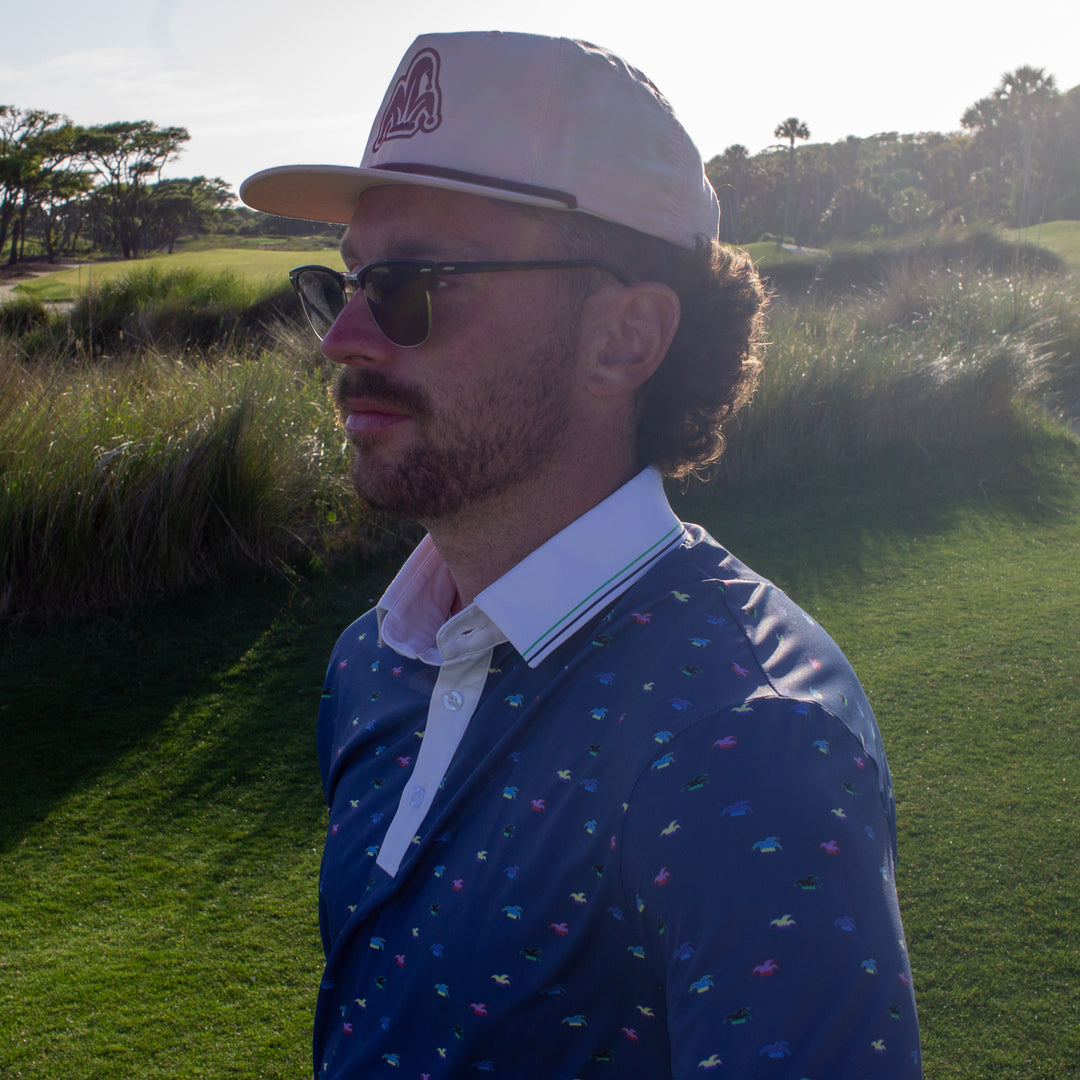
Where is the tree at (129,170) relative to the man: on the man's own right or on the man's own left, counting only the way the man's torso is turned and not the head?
on the man's own right

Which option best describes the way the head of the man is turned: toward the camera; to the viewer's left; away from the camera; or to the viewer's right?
to the viewer's left

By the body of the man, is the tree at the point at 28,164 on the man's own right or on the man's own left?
on the man's own right

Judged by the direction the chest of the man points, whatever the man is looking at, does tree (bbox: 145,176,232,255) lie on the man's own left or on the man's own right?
on the man's own right

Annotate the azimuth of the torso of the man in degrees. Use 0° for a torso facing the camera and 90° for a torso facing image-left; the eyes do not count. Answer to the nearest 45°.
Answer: approximately 45°
